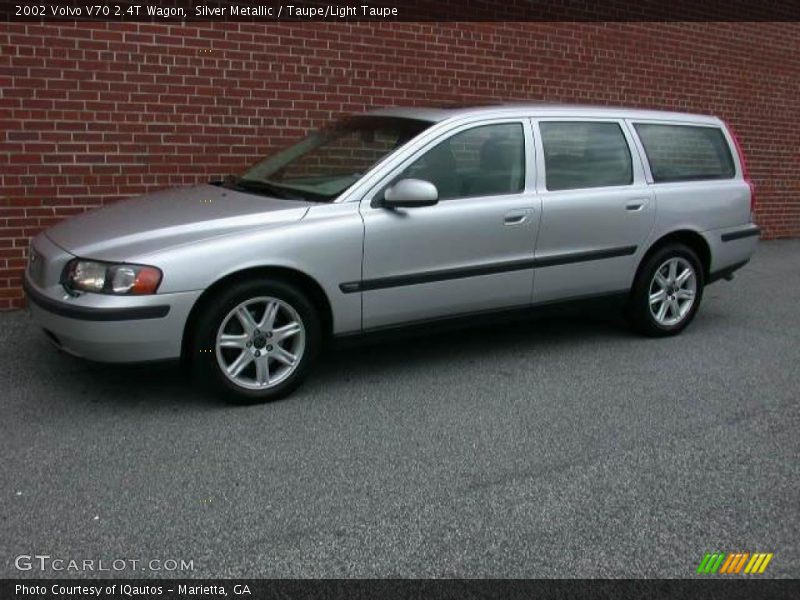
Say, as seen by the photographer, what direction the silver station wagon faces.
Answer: facing the viewer and to the left of the viewer
